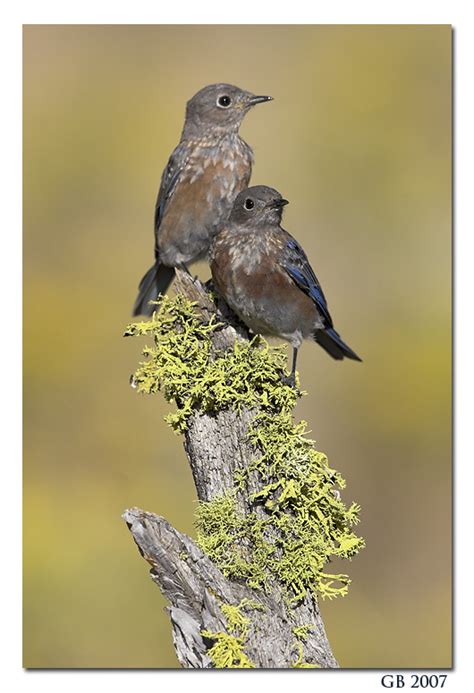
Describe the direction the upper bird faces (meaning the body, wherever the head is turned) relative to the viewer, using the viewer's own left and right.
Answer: facing the viewer and to the right of the viewer

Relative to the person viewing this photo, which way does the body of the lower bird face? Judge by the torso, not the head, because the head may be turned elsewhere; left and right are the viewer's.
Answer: facing the viewer and to the left of the viewer

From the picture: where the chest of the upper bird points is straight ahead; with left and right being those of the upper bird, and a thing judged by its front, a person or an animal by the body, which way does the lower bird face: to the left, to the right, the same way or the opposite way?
to the right

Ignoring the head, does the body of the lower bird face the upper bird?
no

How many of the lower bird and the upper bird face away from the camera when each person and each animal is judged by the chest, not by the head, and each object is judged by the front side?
0
